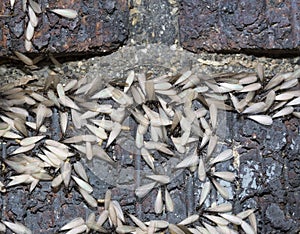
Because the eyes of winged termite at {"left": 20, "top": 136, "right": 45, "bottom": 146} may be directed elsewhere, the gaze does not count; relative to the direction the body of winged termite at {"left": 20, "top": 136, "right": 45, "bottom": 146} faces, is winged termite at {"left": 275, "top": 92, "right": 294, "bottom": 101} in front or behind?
in front

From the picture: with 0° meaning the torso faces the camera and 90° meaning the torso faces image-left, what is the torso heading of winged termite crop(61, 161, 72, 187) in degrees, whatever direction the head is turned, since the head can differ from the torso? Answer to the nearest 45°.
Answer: approximately 0°
